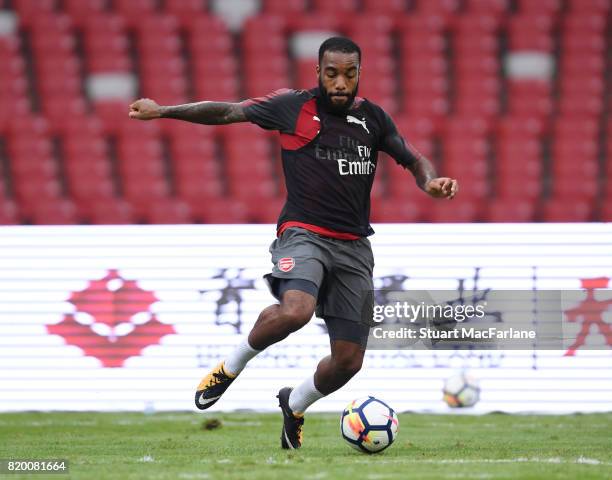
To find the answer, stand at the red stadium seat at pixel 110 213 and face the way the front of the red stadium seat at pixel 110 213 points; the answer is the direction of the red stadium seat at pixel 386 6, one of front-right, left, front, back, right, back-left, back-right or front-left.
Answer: left

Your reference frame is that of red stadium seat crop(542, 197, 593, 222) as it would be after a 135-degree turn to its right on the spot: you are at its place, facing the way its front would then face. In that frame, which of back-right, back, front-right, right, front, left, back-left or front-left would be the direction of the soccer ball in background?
back-left

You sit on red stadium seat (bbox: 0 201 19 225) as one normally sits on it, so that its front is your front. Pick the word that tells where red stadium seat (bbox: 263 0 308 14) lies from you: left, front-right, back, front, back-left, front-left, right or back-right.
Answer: left

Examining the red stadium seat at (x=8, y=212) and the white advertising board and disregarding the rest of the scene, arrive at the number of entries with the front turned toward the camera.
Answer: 2

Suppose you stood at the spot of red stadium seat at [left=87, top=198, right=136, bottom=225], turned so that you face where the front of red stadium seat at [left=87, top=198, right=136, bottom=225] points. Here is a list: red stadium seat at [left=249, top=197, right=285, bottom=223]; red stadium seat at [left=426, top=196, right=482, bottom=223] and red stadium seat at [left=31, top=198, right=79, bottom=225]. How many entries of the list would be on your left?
2

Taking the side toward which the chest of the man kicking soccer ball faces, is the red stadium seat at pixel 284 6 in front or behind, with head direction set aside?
behind

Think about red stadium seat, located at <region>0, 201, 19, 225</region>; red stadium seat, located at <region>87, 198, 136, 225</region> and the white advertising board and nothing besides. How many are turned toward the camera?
3
